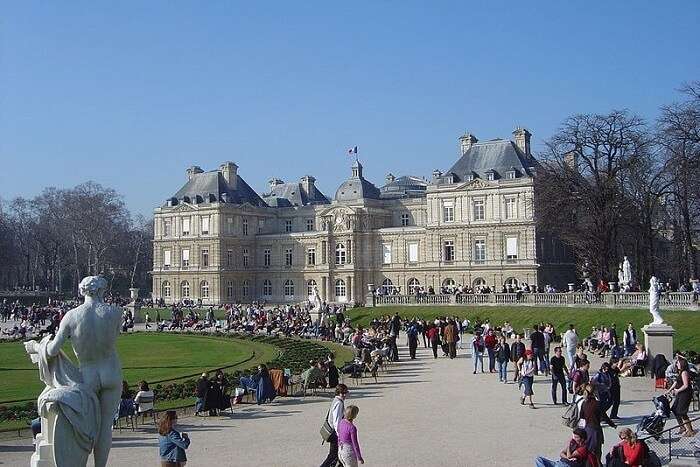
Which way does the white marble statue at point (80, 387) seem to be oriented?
away from the camera

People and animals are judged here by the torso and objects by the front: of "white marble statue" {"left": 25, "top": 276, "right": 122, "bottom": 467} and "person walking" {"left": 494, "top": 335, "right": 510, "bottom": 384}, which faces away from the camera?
the white marble statue

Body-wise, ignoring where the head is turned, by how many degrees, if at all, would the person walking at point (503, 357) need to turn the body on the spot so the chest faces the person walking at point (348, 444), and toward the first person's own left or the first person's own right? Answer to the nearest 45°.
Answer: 0° — they already face them

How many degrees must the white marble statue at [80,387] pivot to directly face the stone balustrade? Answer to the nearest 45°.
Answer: approximately 45° to its right

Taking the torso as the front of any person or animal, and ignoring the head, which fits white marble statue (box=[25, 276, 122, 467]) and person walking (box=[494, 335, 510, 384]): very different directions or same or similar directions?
very different directions

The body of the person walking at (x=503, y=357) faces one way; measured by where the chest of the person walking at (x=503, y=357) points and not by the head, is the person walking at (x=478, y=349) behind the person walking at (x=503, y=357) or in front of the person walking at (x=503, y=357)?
behind

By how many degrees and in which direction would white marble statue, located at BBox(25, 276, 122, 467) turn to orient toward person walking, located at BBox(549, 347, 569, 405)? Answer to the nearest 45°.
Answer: approximately 45° to its right

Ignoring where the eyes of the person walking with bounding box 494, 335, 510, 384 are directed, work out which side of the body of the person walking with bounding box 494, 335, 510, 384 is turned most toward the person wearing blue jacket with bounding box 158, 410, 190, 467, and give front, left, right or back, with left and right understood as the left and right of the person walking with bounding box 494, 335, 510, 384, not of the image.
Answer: front

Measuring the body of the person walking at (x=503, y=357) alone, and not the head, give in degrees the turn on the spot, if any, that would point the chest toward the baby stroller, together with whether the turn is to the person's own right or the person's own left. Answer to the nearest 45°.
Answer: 0° — they already face it

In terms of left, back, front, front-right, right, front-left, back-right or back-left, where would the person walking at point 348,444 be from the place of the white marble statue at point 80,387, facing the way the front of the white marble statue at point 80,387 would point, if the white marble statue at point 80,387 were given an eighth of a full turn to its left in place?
right

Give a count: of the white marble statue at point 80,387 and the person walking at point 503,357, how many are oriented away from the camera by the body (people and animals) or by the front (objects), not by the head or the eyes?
1

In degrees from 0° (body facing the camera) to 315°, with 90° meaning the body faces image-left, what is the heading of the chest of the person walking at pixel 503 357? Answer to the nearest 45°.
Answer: approximately 0°

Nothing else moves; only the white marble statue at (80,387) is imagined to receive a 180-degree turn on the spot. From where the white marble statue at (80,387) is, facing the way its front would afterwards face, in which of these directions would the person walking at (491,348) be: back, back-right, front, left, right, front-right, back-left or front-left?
back-left

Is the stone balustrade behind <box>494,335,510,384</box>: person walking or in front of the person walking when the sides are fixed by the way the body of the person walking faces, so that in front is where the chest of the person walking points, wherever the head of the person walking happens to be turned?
behind
